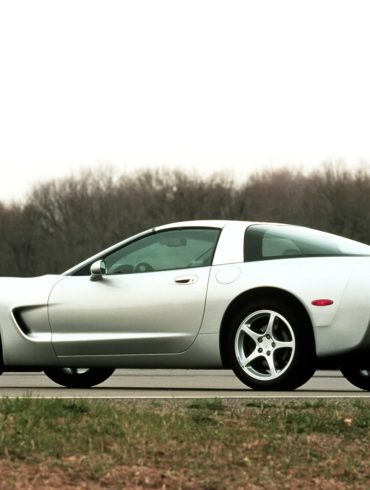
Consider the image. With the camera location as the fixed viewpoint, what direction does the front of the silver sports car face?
facing away from the viewer and to the left of the viewer
